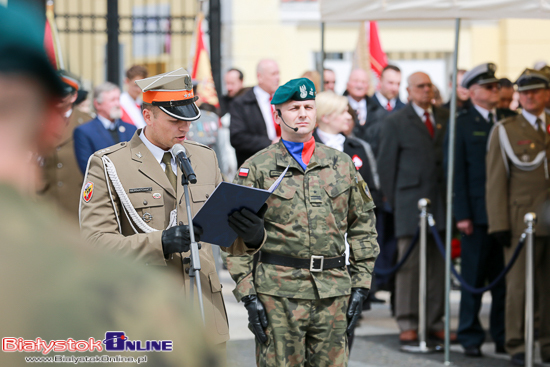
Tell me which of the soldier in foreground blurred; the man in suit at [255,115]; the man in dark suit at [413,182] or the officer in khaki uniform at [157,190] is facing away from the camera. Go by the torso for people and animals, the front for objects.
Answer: the soldier in foreground blurred

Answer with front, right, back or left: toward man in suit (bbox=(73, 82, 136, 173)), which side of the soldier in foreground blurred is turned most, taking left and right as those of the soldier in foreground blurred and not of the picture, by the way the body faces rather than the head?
front

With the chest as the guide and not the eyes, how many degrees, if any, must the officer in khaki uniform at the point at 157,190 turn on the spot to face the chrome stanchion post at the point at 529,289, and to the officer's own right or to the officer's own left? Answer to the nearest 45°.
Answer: approximately 90° to the officer's own left

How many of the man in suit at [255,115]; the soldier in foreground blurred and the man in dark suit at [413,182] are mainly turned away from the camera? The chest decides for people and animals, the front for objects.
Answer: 1

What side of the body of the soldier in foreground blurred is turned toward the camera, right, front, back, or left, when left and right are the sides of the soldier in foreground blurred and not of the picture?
back

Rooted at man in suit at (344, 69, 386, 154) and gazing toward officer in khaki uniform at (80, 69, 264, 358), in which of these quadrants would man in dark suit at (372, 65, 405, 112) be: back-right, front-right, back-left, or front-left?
back-left

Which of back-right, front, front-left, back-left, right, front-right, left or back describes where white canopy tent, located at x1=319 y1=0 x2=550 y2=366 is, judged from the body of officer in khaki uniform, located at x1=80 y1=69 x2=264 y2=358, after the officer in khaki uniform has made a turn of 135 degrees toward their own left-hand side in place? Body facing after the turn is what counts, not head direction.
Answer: front-right

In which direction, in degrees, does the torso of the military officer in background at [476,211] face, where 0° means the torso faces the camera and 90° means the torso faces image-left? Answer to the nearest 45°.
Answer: approximately 315°

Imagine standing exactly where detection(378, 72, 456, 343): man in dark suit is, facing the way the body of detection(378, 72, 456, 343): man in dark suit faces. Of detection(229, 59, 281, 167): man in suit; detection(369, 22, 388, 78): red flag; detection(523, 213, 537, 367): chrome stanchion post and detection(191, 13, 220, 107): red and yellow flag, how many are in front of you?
1

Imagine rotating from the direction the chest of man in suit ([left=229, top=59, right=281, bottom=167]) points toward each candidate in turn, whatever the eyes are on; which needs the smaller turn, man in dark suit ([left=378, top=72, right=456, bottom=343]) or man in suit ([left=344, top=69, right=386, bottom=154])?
the man in dark suit

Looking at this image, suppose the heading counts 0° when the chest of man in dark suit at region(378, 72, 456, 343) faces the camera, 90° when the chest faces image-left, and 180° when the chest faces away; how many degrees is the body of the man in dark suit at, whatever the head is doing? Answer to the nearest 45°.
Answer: approximately 315°

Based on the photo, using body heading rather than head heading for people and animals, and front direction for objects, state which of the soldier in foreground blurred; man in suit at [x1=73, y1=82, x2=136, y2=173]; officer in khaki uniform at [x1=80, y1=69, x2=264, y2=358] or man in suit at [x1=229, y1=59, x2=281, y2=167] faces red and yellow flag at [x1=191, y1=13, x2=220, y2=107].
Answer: the soldier in foreground blurred
